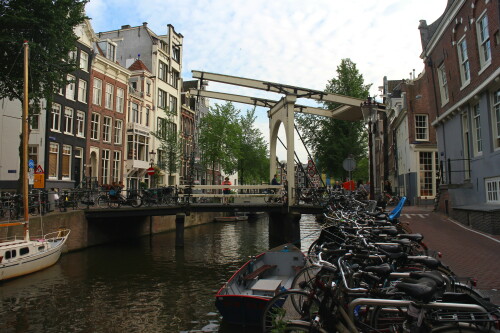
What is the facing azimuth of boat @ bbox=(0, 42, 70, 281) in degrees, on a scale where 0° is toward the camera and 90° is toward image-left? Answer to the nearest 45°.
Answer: approximately 225°

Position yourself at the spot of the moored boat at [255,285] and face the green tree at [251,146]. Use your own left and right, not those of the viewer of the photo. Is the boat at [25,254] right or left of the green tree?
left

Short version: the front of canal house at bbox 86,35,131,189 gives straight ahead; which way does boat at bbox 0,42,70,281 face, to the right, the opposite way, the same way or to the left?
to the left

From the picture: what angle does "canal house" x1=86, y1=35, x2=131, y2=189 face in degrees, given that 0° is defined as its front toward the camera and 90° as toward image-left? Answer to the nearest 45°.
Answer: approximately 315°

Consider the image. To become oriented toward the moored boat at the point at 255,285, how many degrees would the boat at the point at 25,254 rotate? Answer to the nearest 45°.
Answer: approximately 90° to its right

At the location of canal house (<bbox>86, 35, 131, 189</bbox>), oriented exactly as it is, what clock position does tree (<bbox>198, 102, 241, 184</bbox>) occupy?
The tree is roughly at 10 o'clock from the canal house.

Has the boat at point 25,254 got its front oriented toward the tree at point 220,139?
yes

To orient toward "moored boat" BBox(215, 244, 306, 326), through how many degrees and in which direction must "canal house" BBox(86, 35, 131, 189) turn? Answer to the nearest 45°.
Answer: approximately 45° to its right

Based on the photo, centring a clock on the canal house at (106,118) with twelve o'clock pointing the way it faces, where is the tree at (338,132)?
The tree is roughly at 11 o'clock from the canal house.
